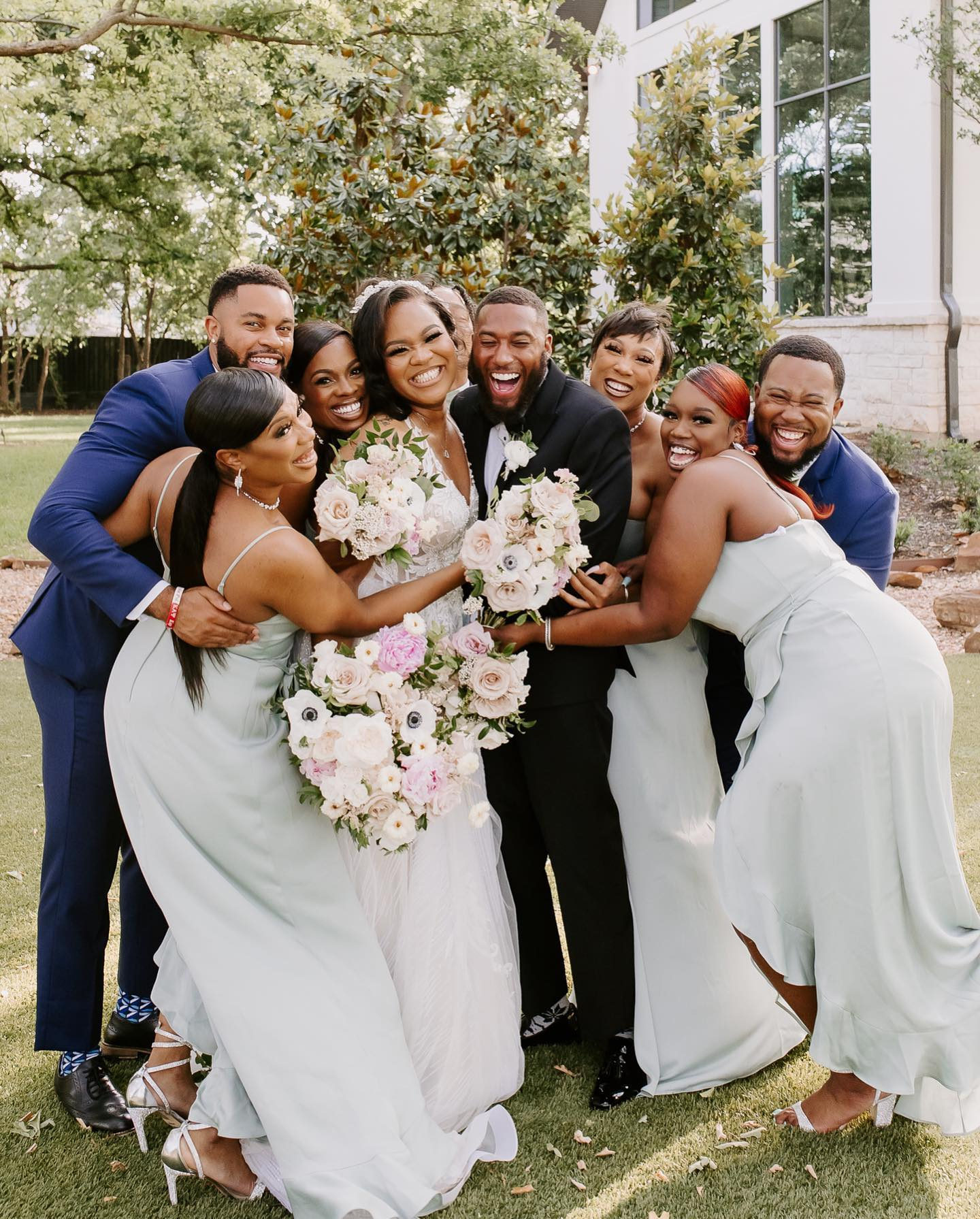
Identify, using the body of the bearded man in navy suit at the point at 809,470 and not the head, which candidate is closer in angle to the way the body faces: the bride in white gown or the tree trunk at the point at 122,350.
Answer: the bride in white gown

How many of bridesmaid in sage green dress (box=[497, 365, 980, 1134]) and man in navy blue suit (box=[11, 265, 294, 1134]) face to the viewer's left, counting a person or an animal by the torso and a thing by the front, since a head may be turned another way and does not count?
1

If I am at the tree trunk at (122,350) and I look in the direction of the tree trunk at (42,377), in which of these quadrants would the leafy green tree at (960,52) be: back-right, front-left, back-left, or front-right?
back-left

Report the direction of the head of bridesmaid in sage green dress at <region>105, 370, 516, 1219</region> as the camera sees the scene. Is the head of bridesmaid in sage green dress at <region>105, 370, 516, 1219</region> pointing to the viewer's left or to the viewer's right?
to the viewer's right

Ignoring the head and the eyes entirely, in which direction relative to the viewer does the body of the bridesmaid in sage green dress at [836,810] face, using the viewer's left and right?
facing to the left of the viewer

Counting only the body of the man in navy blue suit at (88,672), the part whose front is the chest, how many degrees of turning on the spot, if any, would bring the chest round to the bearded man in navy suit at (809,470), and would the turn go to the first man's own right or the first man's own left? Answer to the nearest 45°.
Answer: approximately 45° to the first man's own left

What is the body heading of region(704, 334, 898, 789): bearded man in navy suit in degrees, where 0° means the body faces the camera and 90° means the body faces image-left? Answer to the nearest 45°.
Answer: approximately 45°

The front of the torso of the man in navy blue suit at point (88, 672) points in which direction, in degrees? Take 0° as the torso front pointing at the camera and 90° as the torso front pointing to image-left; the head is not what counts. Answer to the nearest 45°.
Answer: approximately 315°

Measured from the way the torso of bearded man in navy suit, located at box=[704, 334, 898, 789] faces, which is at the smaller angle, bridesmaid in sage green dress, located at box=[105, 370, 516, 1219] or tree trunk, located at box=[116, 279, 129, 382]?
the bridesmaid in sage green dress
